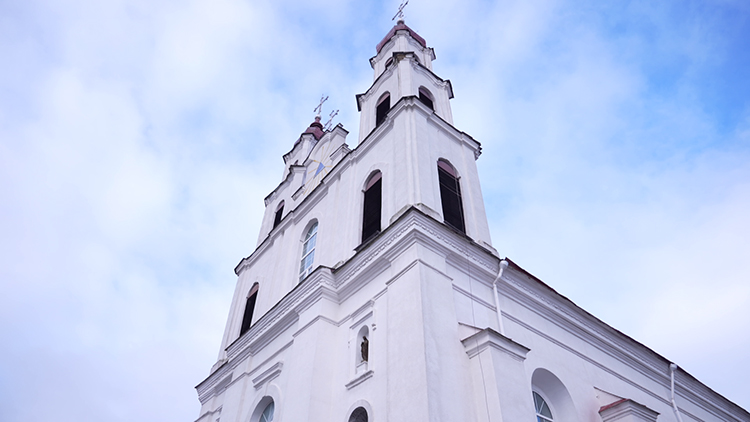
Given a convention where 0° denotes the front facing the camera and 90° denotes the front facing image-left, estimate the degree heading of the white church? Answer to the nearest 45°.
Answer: approximately 45°
